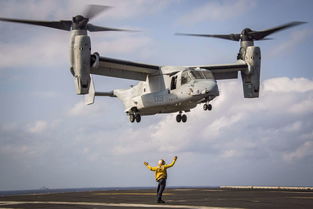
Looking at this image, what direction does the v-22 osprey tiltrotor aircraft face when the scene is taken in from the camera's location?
facing the viewer and to the right of the viewer
